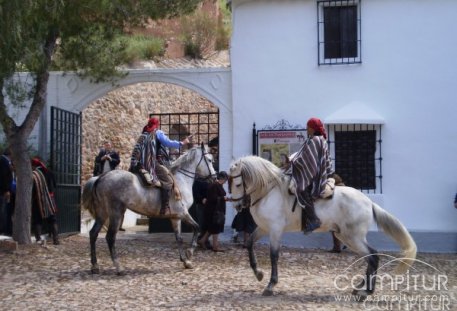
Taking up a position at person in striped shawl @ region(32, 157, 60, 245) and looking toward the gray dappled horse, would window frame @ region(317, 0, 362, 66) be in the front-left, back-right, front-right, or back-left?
front-left

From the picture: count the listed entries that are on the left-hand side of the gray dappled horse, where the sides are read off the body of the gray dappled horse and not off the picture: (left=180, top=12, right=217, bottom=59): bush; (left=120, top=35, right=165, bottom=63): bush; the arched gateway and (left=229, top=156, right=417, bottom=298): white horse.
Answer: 3

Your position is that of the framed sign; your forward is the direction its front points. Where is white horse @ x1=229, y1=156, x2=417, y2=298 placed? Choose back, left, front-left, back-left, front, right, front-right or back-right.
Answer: front

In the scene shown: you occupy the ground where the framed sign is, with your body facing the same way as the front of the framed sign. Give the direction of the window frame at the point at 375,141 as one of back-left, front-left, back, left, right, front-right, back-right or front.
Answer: left

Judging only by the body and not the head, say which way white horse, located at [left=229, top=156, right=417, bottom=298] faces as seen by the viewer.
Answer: to the viewer's left

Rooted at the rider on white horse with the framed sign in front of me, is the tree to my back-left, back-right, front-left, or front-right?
front-left

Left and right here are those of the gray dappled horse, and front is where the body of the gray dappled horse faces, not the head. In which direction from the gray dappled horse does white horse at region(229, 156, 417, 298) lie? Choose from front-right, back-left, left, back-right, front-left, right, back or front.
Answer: front-right

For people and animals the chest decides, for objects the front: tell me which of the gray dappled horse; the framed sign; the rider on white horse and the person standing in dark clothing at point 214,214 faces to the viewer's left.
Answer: the rider on white horse

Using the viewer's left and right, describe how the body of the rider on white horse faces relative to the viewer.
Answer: facing to the left of the viewer

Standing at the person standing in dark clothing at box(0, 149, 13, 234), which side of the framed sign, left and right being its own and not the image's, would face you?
right

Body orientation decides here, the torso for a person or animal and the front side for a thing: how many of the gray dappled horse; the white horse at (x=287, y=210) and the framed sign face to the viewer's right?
1

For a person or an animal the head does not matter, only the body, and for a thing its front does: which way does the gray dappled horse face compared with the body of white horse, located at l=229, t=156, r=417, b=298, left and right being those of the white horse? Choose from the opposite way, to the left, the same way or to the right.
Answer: the opposite way

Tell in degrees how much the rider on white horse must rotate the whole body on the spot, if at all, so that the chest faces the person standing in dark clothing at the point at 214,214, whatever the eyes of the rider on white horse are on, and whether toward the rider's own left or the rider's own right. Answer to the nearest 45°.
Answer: approximately 45° to the rider's own right
